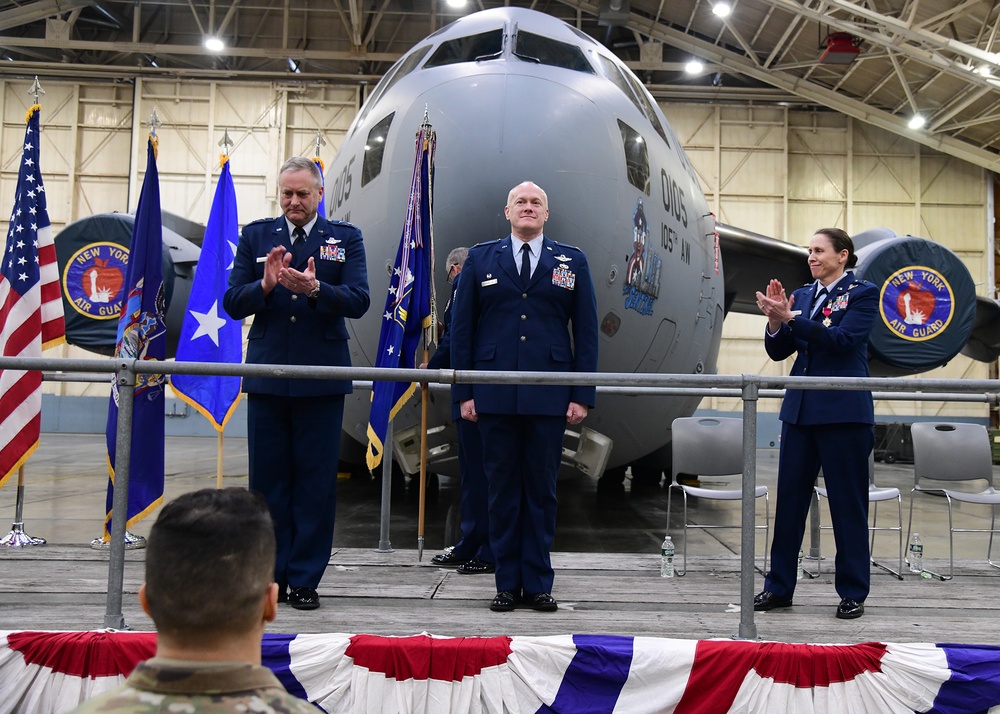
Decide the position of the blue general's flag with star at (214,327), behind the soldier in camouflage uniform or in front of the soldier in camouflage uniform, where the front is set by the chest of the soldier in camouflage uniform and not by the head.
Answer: in front

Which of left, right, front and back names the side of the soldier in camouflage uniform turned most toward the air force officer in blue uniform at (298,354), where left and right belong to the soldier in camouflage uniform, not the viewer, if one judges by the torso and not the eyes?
front

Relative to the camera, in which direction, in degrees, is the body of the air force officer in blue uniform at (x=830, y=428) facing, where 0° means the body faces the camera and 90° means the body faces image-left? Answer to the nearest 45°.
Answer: approximately 45°

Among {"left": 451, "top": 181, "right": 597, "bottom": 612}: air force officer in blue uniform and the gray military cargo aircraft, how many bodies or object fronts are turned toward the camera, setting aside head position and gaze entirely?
2

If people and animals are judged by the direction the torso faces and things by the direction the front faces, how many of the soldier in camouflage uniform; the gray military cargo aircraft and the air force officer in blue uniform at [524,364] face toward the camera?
2

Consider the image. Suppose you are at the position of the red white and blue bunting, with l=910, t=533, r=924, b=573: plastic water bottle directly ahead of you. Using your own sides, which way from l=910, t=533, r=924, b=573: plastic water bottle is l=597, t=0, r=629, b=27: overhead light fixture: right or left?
left

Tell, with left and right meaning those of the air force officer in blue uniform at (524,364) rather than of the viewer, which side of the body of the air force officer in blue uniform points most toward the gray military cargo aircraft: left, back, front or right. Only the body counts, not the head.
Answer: back

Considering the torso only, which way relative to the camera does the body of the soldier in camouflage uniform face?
away from the camera

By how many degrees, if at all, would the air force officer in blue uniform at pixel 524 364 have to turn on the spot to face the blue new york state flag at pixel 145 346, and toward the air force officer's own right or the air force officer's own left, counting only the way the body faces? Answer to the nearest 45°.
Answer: approximately 135° to the air force officer's own right

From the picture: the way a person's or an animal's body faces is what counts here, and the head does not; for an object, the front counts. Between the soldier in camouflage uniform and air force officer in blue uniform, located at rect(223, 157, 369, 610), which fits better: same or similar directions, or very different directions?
very different directions

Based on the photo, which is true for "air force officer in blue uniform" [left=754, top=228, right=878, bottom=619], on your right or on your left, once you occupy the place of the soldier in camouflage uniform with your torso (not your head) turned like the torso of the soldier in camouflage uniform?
on your right

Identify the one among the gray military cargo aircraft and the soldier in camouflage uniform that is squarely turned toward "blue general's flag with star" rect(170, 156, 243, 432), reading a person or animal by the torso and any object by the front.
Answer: the soldier in camouflage uniform

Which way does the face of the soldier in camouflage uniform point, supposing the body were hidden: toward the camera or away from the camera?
away from the camera
